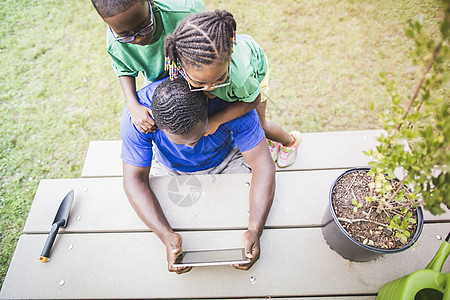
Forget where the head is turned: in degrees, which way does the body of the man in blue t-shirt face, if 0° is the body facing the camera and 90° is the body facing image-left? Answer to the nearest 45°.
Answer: approximately 0°

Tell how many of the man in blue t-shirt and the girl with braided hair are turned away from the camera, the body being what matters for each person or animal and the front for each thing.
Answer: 0

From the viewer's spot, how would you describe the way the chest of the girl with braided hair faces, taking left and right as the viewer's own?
facing the viewer and to the left of the viewer

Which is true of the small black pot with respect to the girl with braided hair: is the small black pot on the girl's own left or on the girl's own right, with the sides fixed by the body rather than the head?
on the girl's own left

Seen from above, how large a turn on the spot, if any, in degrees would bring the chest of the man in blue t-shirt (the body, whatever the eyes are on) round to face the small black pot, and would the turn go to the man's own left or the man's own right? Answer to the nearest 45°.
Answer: approximately 45° to the man's own left
